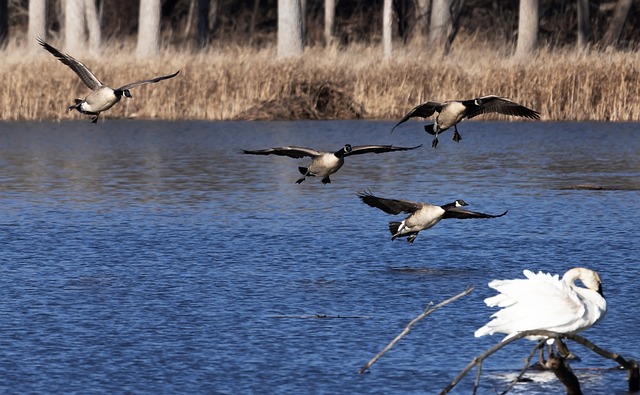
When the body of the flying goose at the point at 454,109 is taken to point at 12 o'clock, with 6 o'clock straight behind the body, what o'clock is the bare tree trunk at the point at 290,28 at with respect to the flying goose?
The bare tree trunk is roughly at 7 o'clock from the flying goose.

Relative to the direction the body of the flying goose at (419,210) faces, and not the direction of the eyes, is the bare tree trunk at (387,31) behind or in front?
behind

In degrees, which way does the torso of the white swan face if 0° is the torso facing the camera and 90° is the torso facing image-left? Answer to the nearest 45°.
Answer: approximately 270°

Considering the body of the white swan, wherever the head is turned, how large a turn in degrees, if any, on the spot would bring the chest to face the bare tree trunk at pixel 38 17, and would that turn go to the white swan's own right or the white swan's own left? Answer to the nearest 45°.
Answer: approximately 135° to the white swan's own left

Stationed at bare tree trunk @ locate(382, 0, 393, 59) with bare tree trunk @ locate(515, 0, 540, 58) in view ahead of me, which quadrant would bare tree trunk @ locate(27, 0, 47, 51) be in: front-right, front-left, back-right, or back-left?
back-left

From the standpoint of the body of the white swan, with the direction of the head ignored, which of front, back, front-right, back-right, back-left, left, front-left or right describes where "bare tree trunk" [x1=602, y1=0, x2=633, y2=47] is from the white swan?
left

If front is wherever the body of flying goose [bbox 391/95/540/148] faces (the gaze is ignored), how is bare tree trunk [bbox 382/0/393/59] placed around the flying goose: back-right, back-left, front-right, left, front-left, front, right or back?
back-left

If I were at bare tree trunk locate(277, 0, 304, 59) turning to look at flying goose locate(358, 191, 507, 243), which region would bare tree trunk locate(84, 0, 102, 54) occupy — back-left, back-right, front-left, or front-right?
back-right

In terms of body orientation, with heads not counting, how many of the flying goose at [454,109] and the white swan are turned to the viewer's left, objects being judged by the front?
0

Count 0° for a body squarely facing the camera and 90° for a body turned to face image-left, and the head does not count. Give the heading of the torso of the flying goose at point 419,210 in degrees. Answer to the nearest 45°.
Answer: approximately 315°
